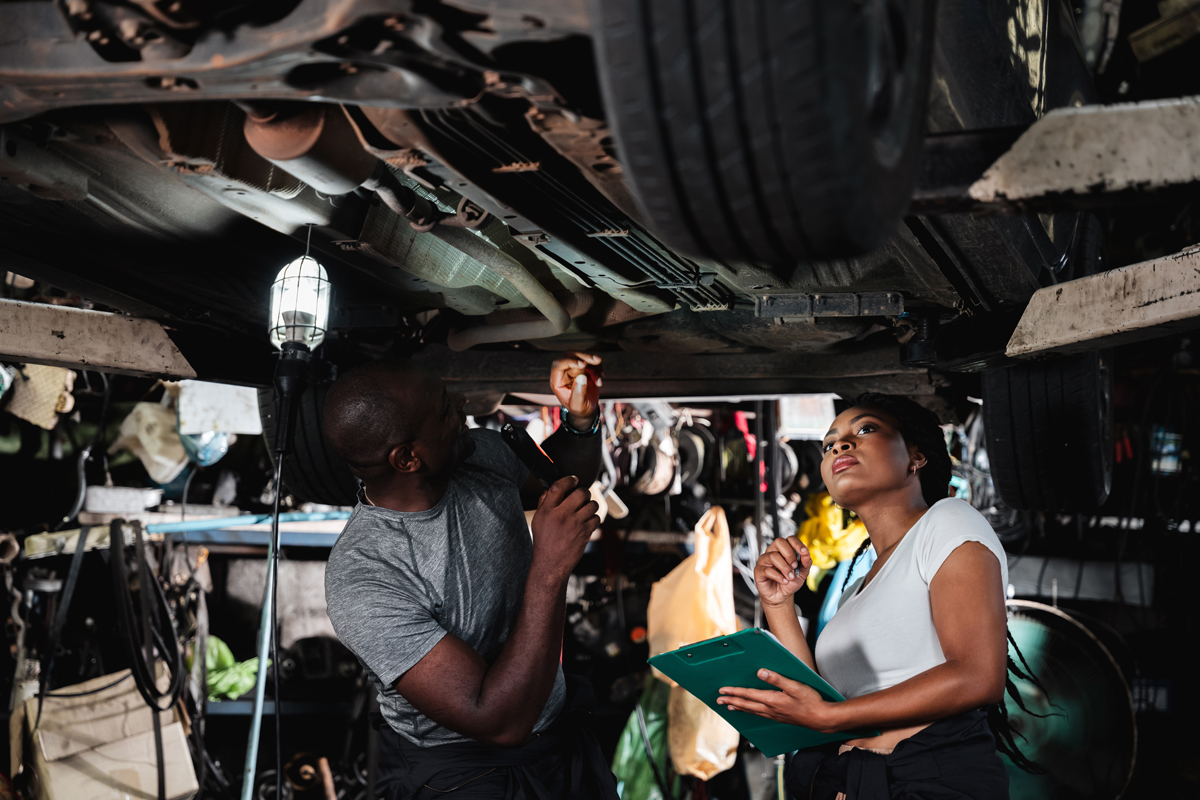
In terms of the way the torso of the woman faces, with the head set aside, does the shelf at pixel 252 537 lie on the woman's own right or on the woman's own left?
on the woman's own right

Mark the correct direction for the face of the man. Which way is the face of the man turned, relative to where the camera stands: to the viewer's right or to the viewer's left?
to the viewer's right

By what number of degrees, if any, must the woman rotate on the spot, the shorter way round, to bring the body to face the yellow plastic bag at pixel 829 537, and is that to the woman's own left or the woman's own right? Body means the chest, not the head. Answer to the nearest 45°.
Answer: approximately 135° to the woman's own right

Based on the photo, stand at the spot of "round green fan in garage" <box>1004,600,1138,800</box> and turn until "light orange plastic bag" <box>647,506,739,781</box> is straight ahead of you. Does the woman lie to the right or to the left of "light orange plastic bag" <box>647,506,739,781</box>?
left

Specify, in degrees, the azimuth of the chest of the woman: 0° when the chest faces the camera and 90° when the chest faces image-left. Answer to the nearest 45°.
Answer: approximately 45°

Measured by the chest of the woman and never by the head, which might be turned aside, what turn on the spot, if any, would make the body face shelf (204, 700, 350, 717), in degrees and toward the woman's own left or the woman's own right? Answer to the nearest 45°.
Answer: approximately 90° to the woman's own right

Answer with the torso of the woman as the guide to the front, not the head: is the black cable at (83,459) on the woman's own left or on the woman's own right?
on the woman's own right

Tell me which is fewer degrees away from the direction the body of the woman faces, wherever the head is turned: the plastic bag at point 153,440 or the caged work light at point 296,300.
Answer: the caged work light

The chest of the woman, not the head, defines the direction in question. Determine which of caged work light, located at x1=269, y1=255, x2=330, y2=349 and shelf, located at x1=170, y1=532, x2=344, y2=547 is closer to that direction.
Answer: the caged work light

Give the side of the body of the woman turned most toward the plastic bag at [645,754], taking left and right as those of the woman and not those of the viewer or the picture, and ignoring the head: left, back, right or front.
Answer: right
